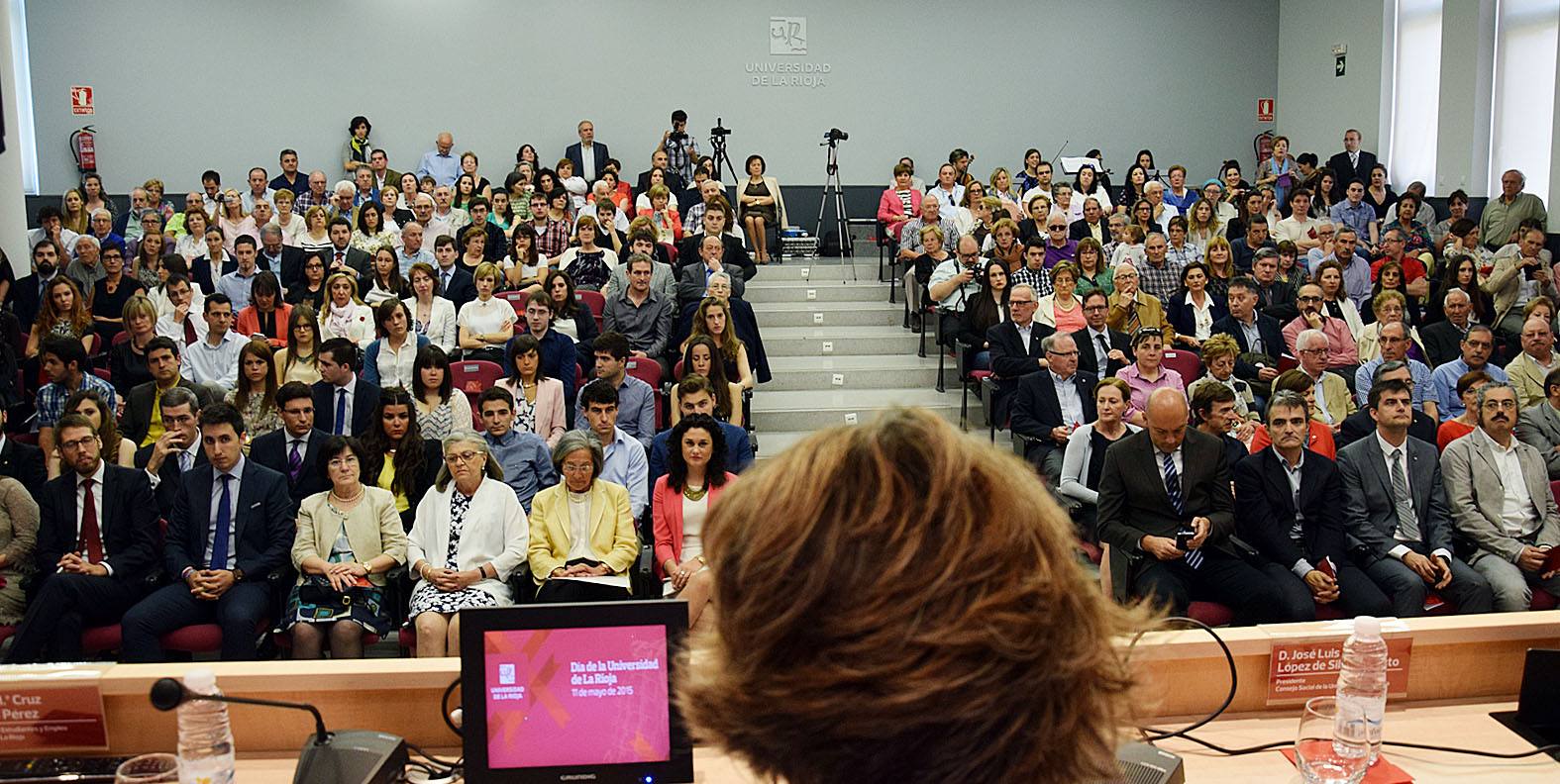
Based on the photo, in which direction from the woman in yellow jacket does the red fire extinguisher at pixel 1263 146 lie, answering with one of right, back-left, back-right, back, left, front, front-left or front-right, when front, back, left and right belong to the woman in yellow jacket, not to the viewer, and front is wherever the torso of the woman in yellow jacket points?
back-left

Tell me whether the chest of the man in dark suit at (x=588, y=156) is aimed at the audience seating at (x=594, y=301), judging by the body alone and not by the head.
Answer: yes

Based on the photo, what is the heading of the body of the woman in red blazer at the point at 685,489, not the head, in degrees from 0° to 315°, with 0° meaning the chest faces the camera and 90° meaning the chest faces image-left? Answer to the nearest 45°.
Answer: approximately 0°

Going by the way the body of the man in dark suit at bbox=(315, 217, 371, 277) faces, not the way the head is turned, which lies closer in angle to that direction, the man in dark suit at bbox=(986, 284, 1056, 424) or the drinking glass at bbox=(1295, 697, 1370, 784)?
the drinking glass
